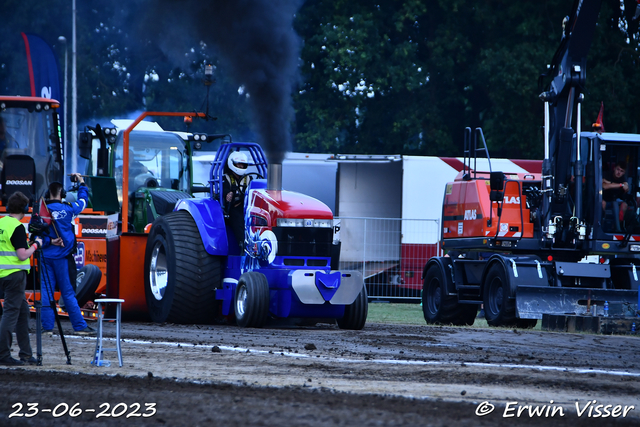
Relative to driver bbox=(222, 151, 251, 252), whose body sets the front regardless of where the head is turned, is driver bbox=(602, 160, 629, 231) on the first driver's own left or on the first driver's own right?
on the first driver's own left

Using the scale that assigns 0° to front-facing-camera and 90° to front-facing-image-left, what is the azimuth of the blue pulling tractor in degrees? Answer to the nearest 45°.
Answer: approximately 315°

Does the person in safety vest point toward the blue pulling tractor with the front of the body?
yes

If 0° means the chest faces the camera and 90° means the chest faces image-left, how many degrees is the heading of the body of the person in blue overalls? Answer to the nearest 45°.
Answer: approximately 225°

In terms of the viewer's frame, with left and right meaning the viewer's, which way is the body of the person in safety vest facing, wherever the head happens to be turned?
facing away from the viewer and to the right of the viewer
